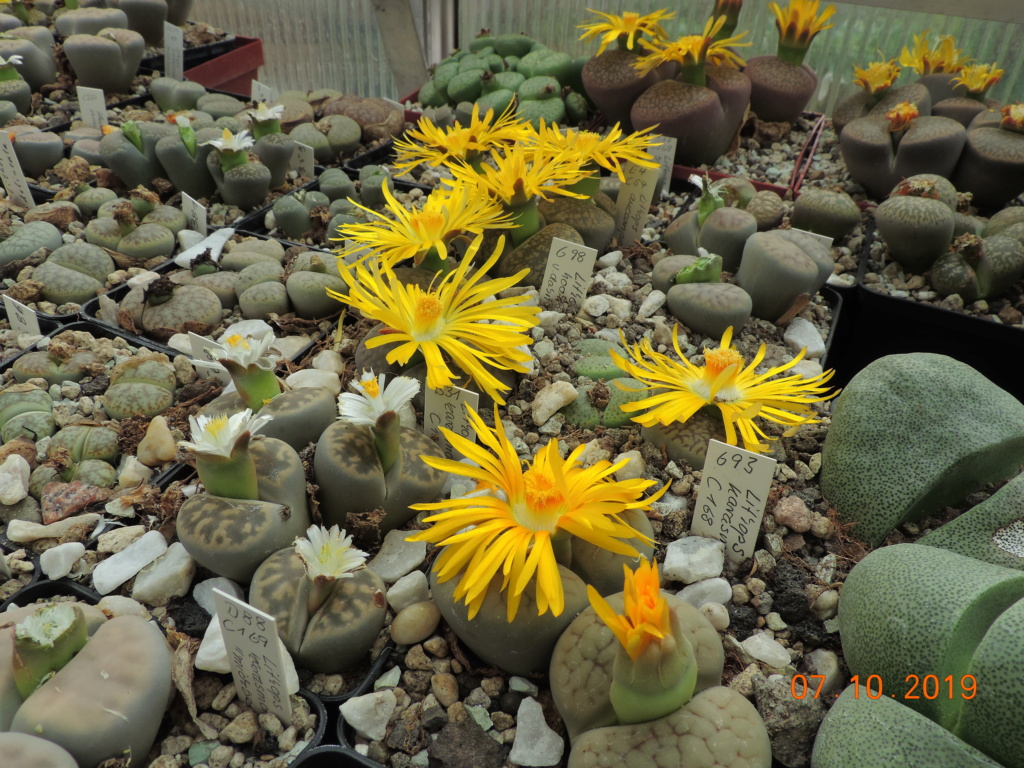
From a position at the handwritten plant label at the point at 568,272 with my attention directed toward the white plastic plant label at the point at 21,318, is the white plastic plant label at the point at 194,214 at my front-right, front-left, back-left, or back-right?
front-right

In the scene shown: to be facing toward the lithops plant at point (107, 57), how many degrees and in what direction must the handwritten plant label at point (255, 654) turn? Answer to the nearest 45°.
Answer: approximately 135° to its right

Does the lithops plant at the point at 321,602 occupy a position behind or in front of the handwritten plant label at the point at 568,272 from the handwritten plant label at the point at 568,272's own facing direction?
in front

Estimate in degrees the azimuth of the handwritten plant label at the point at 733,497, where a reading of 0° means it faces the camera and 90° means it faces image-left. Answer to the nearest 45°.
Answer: approximately 0°

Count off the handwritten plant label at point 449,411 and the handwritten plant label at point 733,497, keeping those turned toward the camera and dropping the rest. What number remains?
2

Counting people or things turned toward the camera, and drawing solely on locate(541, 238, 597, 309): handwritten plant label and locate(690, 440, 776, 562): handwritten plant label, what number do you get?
2

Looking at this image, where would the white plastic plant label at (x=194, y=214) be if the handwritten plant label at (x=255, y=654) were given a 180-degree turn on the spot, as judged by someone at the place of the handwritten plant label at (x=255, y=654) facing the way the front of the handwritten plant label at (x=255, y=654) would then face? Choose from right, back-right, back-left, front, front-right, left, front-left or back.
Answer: front-left

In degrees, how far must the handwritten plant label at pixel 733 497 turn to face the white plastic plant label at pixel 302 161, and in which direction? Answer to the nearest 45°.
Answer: approximately 135° to its right

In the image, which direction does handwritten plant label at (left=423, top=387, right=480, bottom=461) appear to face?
toward the camera

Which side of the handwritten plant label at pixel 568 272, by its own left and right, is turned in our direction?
front

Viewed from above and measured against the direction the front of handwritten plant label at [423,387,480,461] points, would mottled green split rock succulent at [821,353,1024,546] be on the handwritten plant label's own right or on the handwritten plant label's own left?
on the handwritten plant label's own left

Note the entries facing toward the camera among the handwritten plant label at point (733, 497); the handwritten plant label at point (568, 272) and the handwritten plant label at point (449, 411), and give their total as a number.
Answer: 3
